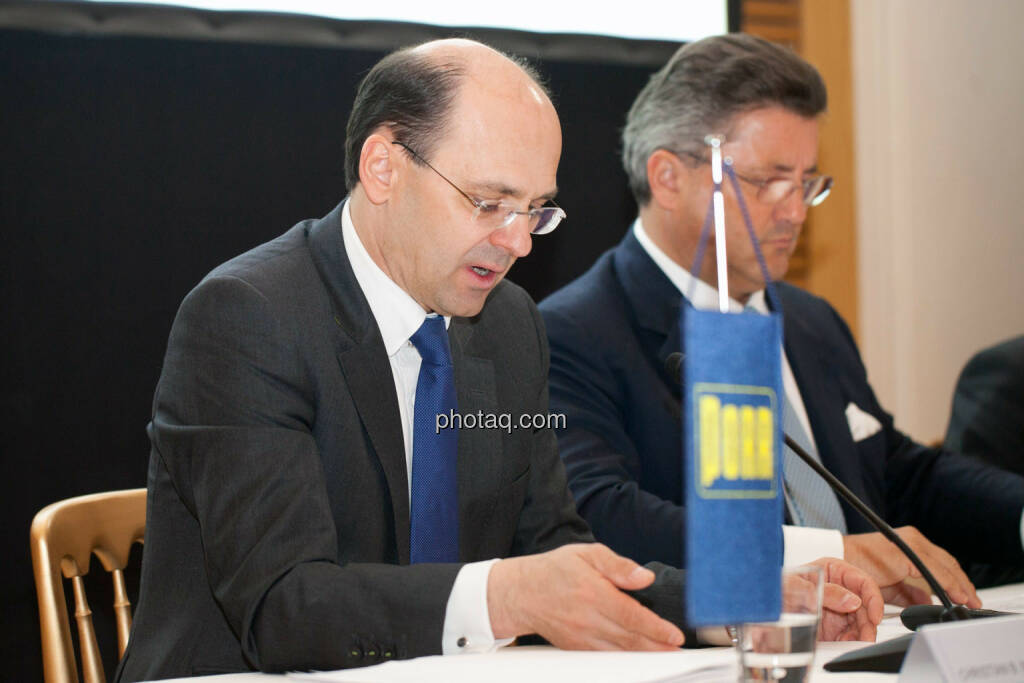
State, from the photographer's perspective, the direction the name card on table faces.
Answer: facing the viewer and to the right of the viewer

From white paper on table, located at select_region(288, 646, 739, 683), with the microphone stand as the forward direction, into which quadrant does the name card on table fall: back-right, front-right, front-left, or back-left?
front-right
